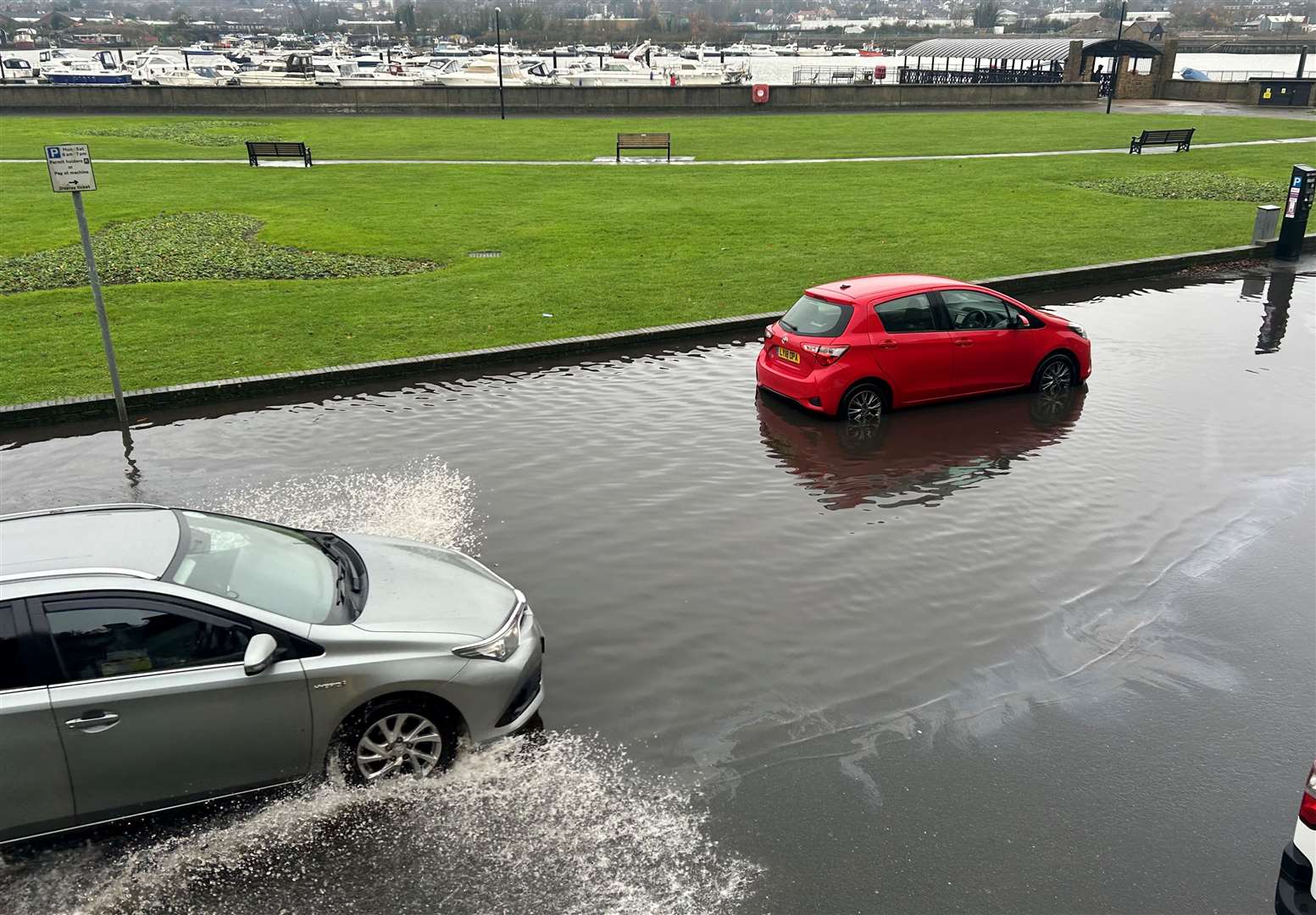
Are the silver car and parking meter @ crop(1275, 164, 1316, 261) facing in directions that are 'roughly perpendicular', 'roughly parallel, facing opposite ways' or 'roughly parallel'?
roughly perpendicular

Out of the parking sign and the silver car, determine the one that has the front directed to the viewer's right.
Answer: the silver car

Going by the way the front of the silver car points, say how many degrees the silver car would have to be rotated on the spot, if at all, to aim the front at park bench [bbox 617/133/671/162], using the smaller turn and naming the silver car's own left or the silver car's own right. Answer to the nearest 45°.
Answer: approximately 45° to the silver car's own left

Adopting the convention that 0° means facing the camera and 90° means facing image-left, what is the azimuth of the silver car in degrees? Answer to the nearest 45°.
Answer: approximately 270°

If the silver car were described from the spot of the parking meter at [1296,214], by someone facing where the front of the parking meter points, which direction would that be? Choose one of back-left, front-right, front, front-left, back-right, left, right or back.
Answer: front-right

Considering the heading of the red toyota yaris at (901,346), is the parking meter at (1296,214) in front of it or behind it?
in front

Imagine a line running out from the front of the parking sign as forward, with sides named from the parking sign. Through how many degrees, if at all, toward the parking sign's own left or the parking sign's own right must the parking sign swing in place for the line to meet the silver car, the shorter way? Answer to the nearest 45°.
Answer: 0° — it already faces it

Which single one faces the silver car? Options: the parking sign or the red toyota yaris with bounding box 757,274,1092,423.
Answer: the parking sign

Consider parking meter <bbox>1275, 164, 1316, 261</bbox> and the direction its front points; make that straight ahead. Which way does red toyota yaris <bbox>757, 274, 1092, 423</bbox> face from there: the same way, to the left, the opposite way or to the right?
to the left

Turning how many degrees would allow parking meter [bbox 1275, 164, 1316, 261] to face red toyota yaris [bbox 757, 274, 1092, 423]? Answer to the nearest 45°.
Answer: approximately 45° to its right

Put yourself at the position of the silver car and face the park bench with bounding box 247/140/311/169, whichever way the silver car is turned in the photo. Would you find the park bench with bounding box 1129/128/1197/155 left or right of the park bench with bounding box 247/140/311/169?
right

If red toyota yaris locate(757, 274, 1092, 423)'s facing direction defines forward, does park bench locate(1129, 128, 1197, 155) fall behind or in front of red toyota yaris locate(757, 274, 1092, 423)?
in front
